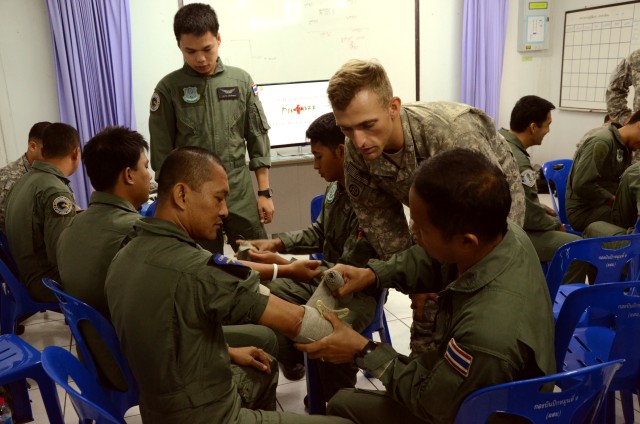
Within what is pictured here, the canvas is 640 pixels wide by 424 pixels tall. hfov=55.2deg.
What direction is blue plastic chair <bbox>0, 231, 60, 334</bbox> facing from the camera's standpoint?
to the viewer's right

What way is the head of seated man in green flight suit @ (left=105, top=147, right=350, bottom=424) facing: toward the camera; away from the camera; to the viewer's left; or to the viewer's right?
to the viewer's right

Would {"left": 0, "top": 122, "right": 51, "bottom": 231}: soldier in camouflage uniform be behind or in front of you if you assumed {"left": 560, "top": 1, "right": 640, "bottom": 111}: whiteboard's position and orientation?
in front

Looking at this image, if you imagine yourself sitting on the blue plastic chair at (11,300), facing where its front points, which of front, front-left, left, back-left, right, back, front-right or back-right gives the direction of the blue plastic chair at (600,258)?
front-right

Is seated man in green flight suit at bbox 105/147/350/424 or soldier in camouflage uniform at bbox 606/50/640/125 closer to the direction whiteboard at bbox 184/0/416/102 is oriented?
the seated man in green flight suit

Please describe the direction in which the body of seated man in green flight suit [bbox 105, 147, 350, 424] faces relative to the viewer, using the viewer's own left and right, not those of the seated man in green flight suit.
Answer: facing away from the viewer and to the right of the viewer

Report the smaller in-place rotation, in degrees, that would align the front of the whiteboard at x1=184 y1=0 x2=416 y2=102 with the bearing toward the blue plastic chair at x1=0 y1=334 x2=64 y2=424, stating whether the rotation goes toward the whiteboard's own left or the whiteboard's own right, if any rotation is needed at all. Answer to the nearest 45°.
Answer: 0° — it already faces it

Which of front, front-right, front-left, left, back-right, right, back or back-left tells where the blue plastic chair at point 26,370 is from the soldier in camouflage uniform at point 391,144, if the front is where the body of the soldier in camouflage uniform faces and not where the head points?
front-right

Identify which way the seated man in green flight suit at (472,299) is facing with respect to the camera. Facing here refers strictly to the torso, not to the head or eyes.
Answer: to the viewer's left

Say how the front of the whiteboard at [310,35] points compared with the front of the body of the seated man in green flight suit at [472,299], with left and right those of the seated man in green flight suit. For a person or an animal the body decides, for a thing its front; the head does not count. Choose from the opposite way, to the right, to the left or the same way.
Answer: to the left

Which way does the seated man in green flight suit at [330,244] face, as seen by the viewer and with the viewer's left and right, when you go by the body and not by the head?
facing to the left of the viewer

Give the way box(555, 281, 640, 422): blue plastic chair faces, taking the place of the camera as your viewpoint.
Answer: facing away from the viewer and to the left of the viewer

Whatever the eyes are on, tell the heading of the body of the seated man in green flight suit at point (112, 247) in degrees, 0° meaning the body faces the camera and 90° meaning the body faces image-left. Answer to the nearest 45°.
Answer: approximately 225°
